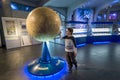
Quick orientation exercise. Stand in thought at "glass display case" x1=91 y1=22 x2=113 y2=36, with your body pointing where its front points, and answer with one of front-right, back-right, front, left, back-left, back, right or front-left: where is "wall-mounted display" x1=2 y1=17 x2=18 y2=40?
front-right

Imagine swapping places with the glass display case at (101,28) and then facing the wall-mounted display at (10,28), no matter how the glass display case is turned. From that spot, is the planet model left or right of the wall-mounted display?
left

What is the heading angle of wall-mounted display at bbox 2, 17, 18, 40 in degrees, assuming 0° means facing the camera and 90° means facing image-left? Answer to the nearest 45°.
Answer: approximately 315°

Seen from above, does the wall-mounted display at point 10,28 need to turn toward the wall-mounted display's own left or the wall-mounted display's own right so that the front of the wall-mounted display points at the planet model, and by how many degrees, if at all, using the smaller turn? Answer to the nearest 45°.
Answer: approximately 45° to the wall-mounted display's own right

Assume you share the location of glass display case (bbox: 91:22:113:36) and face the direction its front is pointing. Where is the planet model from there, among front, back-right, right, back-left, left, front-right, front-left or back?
front
